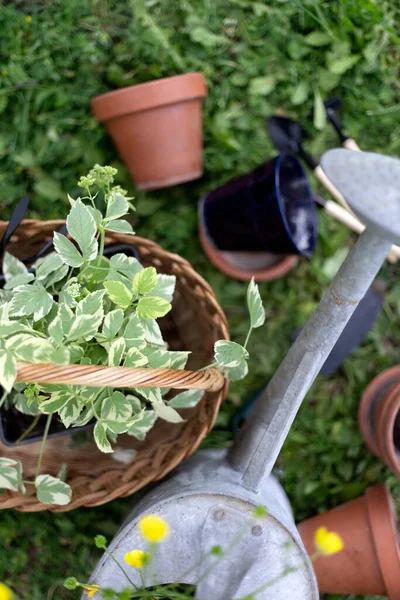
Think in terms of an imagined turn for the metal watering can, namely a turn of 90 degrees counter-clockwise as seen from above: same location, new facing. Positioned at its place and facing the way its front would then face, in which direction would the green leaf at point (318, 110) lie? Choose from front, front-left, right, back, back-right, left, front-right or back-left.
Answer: front-right

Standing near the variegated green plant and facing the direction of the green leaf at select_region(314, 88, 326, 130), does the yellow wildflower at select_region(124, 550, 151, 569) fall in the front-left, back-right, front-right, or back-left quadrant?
back-right

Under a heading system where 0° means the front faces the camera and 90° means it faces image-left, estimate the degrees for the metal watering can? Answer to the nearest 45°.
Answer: approximately 225°
